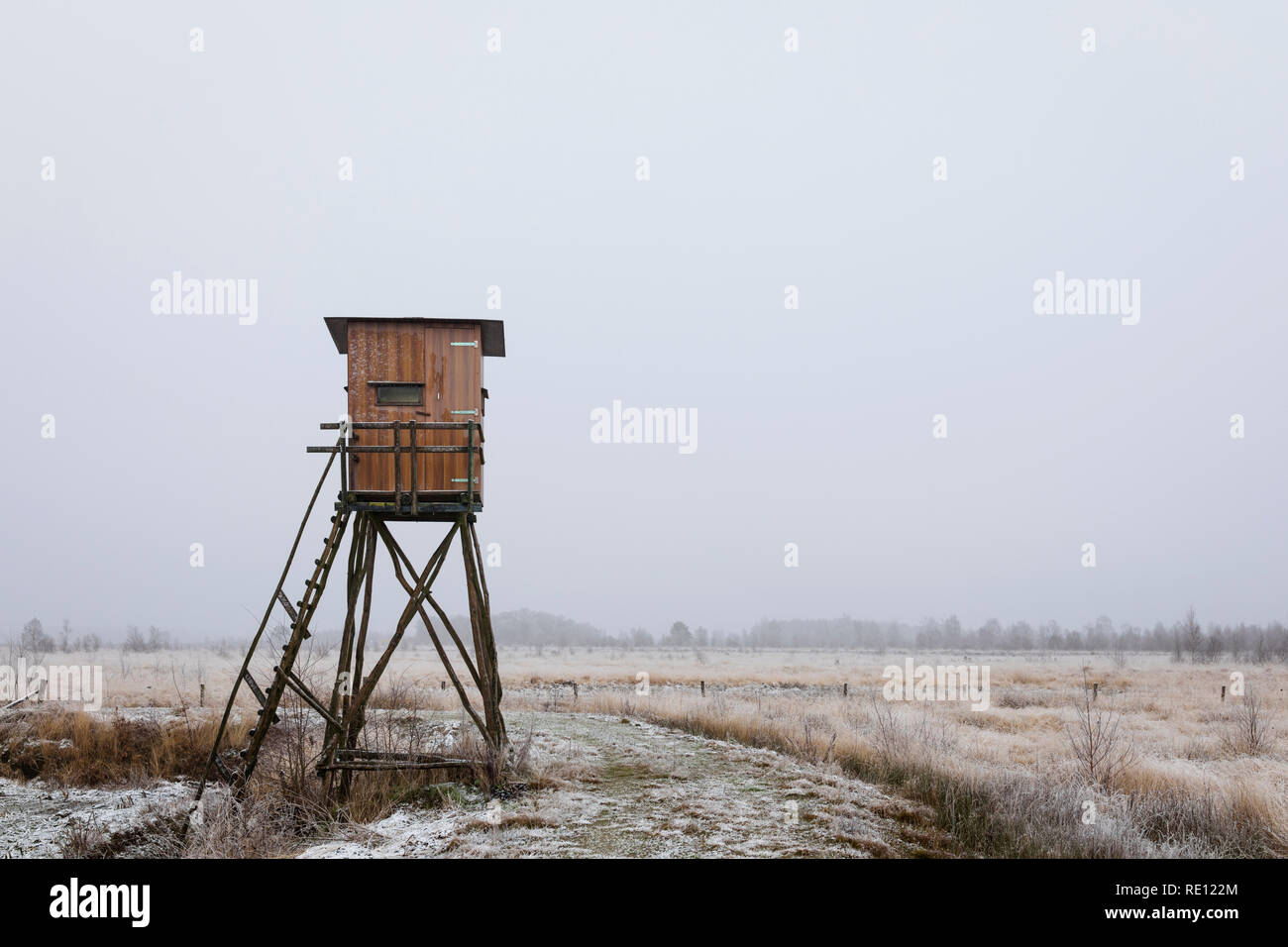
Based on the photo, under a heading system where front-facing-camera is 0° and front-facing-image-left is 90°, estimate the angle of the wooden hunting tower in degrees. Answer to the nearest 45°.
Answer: approximately 0°

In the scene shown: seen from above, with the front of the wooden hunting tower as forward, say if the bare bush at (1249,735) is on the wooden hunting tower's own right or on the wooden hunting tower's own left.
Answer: on the wooden hunting tower's own left
